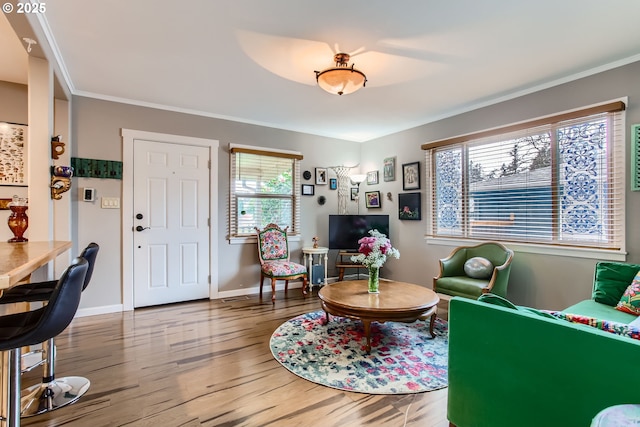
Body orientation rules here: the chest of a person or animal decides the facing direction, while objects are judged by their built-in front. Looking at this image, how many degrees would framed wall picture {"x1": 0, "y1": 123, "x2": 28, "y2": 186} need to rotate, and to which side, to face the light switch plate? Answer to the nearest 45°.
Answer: approximately 90° to its left

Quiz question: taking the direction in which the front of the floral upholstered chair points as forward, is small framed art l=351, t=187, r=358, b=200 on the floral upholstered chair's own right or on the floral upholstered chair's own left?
on the floral upholstered chair's own left

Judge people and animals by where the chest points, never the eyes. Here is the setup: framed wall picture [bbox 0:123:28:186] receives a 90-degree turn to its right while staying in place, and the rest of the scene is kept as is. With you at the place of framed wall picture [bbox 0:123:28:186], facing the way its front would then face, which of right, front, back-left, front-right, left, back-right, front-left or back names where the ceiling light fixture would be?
back-left

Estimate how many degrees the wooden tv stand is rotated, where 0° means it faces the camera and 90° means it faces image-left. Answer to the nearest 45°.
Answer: approximately 0°

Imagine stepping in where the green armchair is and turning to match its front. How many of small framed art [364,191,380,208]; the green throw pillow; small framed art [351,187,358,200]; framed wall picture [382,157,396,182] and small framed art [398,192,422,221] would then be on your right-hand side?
4

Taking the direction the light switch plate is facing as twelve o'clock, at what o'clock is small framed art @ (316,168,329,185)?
The small framed art is roughly at 9 o'clock from the light switch plate.

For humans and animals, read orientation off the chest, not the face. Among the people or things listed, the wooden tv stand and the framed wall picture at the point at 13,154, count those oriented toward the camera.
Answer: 2

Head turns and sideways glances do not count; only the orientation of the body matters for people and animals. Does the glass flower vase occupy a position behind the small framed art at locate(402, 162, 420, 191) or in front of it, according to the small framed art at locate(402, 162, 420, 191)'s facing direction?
in front

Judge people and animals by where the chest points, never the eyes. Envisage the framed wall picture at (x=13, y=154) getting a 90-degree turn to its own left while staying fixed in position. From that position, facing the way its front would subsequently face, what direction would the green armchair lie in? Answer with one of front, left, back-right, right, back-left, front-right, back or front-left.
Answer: front-right

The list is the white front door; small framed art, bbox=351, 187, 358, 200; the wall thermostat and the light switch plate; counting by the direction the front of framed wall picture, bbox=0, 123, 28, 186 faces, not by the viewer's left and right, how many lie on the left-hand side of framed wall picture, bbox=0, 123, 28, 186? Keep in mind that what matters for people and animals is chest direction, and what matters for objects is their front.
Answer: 4

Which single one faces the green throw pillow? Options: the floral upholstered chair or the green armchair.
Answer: the floral upholstered chair

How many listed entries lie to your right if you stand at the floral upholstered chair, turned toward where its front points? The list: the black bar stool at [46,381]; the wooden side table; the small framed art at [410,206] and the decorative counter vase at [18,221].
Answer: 2

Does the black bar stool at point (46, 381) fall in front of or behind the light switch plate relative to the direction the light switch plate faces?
in front

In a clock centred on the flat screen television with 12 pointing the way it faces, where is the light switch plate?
The light switch plate is roughly at 2 o'clock from the flat screen television.

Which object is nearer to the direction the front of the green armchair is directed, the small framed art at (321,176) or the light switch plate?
the light switch plate

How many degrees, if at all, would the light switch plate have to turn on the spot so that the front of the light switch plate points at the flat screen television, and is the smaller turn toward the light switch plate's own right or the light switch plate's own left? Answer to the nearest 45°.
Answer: approximately 90° to the light switch plate's own left

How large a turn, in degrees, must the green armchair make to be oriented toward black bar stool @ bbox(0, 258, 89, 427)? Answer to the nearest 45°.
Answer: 0° — it already faces it
